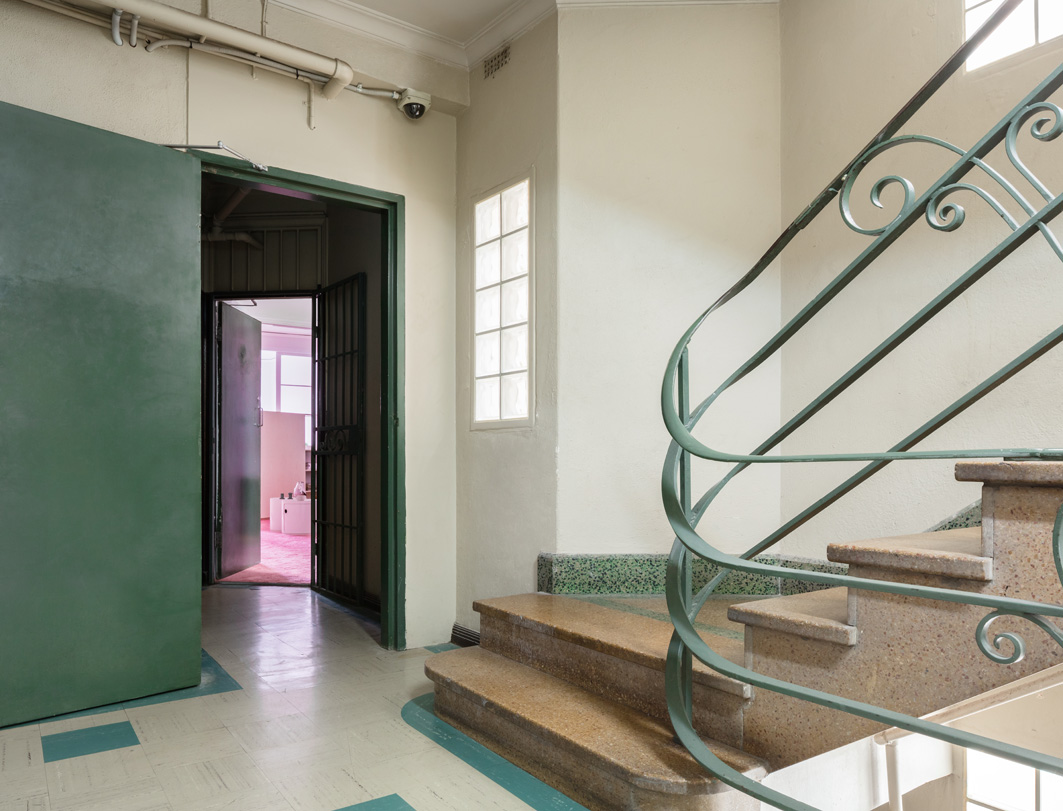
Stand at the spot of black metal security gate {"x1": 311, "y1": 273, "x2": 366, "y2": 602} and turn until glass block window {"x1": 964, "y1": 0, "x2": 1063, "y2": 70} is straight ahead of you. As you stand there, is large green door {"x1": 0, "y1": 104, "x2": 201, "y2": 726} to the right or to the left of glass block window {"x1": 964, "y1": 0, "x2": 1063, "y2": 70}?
right

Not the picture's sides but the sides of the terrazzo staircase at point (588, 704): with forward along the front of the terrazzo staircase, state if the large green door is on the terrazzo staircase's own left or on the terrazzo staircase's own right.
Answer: on the terrazzo staircase's own right

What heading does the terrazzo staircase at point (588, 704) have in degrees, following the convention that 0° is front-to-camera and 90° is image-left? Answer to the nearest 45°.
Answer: approximately 45°
